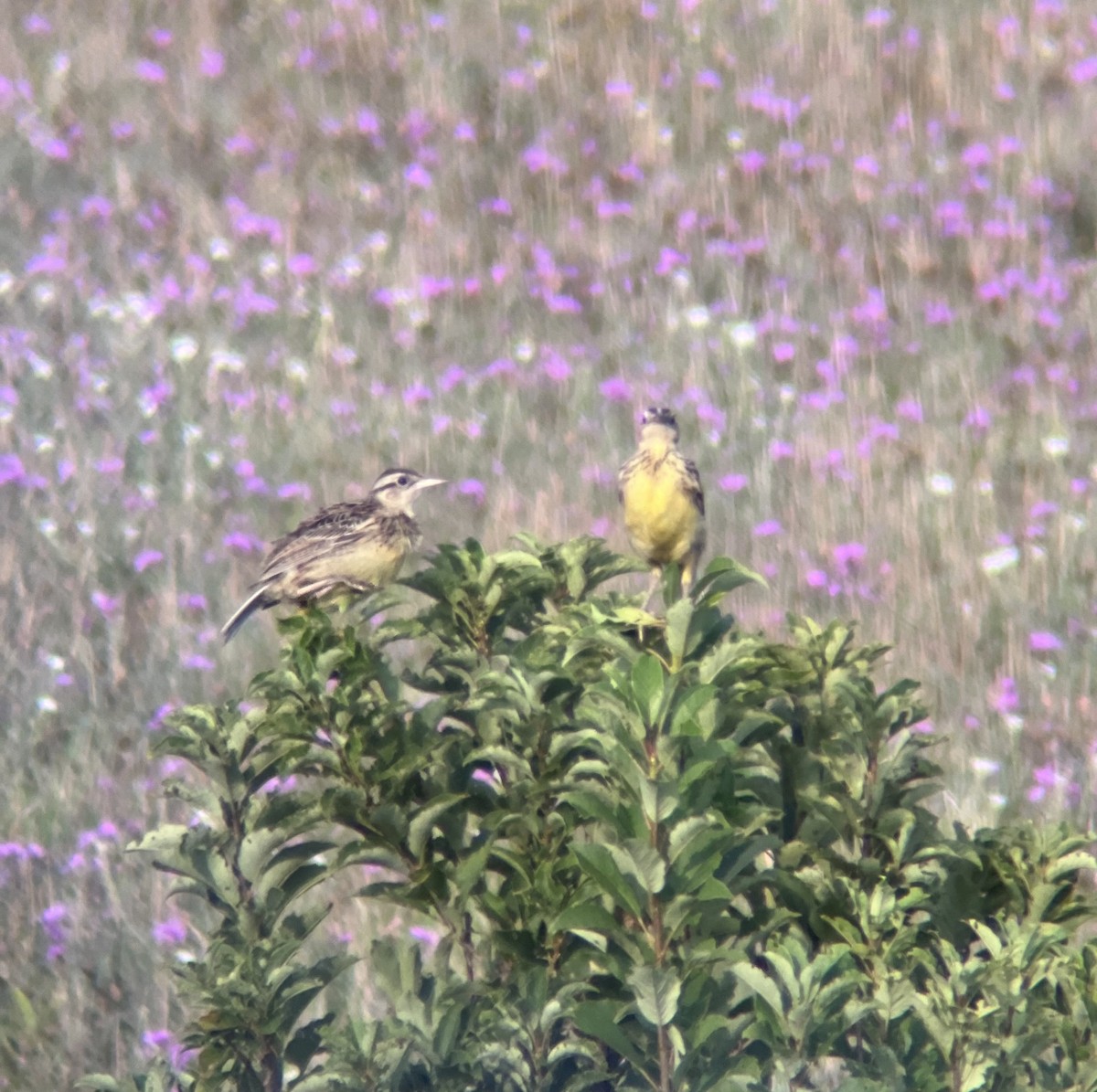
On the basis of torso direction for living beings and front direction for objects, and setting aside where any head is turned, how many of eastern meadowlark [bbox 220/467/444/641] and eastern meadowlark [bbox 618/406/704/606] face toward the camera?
1

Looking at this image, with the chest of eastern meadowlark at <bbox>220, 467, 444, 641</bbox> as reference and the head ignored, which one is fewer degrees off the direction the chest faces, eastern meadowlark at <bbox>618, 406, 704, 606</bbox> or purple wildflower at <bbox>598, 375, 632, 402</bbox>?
the eastern meadowlark

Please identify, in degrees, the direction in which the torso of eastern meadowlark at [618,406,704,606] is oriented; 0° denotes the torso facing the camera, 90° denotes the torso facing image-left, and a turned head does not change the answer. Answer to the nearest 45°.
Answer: approximately 0°

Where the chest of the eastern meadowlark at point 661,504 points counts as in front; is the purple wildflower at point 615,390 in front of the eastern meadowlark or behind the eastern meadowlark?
behind

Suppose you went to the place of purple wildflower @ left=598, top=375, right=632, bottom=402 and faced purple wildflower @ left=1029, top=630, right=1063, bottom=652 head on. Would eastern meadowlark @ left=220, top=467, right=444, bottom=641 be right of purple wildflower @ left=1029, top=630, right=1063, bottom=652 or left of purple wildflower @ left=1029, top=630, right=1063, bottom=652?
right

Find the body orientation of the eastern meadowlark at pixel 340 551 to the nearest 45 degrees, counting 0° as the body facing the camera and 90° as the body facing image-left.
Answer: approximately 270°

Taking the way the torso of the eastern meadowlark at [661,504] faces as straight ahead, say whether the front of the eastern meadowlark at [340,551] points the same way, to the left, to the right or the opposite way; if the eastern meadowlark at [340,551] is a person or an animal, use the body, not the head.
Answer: to the left
